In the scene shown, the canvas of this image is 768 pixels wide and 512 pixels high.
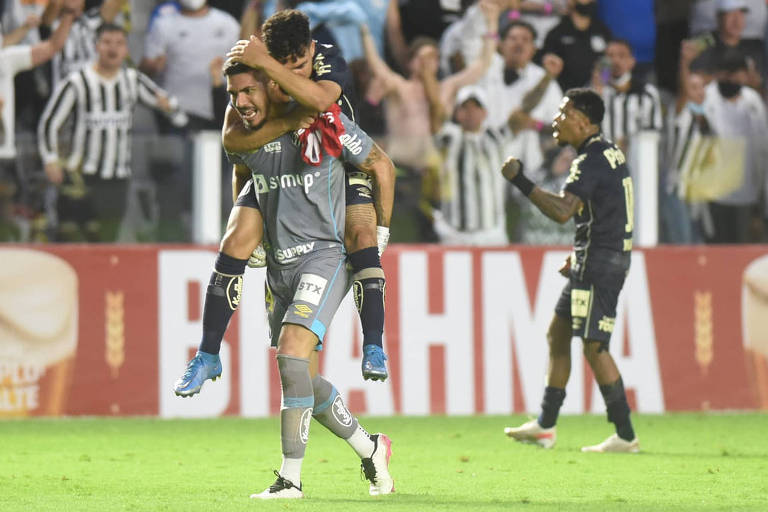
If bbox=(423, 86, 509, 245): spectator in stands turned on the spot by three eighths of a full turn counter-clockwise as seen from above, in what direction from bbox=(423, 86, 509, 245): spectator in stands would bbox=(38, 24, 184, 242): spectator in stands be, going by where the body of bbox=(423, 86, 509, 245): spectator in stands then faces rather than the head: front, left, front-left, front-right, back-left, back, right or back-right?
back-left

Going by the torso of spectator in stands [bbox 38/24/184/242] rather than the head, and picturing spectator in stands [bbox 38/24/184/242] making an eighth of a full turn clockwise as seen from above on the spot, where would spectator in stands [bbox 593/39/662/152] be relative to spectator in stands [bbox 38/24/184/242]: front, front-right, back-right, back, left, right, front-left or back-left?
back-left

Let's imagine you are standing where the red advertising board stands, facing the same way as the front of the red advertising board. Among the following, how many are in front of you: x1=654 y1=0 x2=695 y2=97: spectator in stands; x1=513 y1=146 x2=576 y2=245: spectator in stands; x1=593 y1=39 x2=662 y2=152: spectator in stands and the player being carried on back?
1

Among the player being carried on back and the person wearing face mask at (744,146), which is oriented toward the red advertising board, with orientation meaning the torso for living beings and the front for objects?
the person wearing face mask
